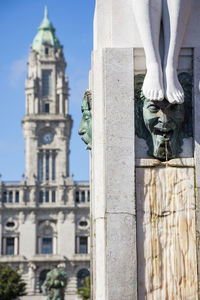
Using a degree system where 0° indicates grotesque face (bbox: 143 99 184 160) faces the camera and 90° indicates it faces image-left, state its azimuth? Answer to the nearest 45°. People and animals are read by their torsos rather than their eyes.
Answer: approximately 0°

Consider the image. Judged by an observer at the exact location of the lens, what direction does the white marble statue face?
facing the viewer

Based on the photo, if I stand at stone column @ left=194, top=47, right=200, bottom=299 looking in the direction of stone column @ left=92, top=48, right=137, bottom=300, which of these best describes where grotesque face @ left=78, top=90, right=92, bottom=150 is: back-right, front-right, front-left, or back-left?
front-right

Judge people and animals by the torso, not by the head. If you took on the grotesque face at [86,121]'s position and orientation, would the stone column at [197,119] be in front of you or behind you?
behind

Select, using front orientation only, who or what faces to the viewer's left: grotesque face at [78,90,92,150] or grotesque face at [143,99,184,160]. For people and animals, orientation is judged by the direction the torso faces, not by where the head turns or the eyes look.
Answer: grotesque face at [78,90,92,150]

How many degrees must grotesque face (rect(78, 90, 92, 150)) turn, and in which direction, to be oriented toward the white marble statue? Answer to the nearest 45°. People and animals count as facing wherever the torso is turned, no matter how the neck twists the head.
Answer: approximately 135° to its left

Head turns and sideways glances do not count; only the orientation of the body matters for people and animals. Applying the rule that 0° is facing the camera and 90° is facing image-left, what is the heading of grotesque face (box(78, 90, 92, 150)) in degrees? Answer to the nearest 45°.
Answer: approximately 90°

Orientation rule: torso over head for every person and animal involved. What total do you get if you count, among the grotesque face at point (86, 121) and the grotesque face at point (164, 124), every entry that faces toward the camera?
1
